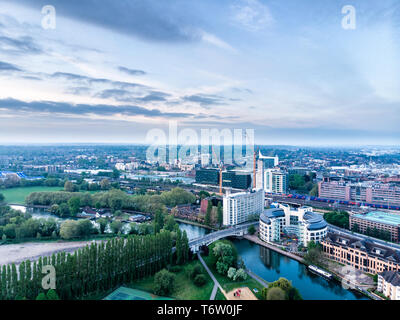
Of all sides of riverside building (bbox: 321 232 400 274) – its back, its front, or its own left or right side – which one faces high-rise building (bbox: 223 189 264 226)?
right

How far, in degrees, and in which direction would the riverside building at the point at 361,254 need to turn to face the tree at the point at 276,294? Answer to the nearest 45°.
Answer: approximately 45° to its left

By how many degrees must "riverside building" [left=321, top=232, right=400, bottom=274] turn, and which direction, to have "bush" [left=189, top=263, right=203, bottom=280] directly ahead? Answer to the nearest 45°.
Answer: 0° — it already faces it

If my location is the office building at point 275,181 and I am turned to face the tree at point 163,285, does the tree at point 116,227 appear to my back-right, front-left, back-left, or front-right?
front-right

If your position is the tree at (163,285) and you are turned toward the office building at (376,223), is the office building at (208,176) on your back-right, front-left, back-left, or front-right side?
front-left

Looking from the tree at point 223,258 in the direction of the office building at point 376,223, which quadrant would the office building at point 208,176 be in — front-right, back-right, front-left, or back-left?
front-left

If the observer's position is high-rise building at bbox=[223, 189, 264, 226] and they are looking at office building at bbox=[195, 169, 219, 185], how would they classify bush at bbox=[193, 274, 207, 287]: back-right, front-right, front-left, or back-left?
back-left

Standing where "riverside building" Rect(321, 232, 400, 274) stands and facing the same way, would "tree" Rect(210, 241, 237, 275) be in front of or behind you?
in front

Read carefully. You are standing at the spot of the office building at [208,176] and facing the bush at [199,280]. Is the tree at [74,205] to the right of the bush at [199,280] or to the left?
right

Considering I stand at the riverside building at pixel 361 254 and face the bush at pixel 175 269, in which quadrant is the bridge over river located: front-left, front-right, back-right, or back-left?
front-right

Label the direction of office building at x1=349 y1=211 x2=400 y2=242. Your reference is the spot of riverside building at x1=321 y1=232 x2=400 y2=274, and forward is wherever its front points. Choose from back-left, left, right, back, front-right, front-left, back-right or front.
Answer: back-right

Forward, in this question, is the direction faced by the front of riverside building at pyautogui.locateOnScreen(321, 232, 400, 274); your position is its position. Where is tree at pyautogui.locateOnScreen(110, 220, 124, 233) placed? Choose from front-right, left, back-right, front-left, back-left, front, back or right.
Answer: front-right

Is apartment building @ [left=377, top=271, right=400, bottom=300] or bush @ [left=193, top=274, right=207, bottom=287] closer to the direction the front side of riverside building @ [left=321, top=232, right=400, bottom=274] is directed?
the bush

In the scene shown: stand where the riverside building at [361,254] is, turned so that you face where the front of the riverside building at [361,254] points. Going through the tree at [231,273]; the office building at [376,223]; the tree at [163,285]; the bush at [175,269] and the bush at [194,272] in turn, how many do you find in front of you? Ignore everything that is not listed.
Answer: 4

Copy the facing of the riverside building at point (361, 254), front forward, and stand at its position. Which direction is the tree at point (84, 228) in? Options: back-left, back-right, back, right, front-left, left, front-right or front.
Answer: front-right

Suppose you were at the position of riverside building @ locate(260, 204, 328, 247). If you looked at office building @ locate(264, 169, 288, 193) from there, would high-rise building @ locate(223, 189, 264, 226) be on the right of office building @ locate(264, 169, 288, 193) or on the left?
left

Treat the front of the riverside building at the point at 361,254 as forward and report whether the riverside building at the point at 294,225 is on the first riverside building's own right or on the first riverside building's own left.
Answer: on the first riverside building's own right

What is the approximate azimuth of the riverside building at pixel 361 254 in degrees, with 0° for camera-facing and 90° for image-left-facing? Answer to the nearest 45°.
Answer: approximately 45°

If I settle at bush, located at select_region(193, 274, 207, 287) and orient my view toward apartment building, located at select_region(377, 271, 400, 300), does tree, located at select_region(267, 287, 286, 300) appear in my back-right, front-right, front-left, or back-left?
front-right

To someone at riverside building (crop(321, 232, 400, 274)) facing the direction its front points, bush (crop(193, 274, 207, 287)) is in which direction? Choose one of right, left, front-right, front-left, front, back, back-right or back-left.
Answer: front

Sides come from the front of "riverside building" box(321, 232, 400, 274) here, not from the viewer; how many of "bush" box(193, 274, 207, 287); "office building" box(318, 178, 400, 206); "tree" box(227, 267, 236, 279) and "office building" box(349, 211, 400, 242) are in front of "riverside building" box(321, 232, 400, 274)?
2

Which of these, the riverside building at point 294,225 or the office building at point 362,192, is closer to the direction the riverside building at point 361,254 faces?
the riverside building

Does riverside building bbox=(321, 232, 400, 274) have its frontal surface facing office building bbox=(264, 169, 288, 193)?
no

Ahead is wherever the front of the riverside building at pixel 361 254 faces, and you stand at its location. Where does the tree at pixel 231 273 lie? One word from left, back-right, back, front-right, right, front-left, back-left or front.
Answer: front
